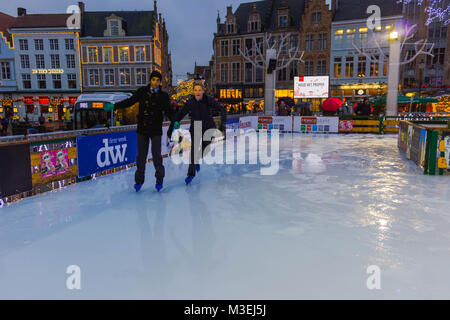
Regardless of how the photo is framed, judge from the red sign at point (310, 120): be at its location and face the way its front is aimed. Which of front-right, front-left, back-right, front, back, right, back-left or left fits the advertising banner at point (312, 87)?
back

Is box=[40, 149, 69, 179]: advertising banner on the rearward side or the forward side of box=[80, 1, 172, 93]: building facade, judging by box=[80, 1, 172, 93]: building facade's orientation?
on the forward side

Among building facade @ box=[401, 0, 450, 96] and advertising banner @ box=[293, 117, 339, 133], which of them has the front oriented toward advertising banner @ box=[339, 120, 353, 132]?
the building facade

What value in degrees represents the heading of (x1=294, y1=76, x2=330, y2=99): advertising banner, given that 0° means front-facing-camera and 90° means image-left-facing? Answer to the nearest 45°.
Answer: approximately 0°

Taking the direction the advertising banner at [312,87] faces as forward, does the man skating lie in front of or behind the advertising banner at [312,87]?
in front

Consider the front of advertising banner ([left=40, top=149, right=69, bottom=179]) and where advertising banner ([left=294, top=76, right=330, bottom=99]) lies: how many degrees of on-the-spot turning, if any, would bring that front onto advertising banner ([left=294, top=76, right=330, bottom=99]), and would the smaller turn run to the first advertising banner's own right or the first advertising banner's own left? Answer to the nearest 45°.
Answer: approximately 90° to the first advertising banner's own left

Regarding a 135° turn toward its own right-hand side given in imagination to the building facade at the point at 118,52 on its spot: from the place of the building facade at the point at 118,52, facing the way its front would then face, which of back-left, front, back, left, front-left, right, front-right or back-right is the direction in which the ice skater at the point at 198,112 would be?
back-left

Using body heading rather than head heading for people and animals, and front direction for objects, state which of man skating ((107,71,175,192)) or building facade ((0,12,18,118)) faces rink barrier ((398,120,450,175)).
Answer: the building facade

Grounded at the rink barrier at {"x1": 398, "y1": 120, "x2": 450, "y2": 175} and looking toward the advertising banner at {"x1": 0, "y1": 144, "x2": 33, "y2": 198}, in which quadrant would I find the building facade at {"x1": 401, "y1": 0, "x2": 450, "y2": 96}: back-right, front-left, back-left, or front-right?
back-right

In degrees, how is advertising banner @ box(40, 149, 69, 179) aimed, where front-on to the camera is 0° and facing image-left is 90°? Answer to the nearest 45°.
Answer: approximately 315°
